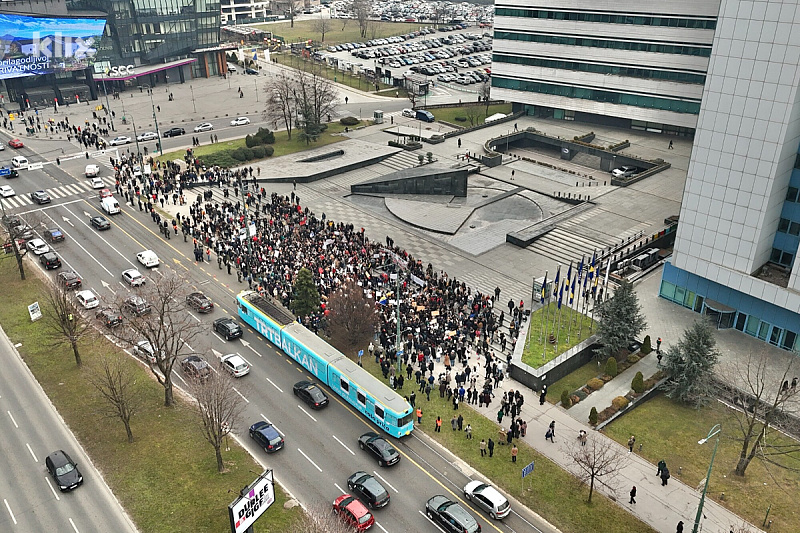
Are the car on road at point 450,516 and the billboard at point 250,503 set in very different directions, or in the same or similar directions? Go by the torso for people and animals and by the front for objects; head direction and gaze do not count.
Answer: very different directions

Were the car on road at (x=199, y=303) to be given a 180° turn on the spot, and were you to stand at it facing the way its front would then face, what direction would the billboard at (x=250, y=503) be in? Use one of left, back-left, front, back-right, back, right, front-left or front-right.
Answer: front-right

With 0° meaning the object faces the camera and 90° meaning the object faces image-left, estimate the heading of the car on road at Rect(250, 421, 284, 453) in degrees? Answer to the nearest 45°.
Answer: approximately 135°

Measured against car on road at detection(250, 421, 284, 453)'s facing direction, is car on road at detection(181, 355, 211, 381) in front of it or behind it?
in front

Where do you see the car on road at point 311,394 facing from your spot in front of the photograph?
facing away from the viewer and to the left of the viewer

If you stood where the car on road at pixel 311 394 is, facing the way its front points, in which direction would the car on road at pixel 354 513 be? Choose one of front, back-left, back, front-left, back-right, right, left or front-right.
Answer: back-left

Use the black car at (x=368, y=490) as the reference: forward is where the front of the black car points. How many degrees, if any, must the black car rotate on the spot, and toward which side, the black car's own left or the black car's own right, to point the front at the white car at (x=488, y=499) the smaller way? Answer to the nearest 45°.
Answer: approximately 135° to the black car's own right

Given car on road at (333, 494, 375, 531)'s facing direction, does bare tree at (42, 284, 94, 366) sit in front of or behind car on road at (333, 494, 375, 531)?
in front

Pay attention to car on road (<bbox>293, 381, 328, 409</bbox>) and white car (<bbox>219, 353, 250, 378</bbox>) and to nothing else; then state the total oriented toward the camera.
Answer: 0
